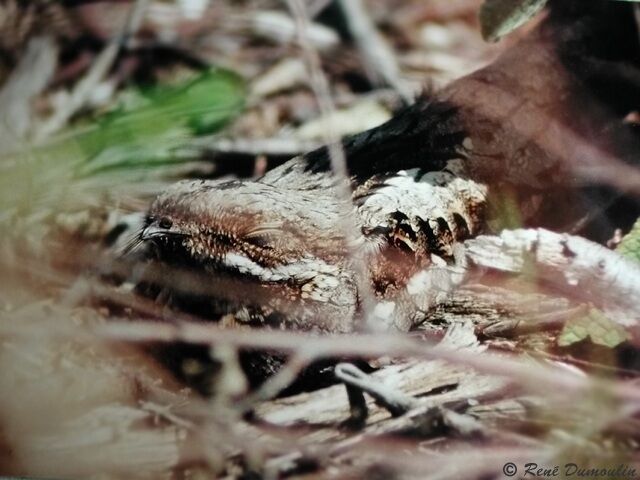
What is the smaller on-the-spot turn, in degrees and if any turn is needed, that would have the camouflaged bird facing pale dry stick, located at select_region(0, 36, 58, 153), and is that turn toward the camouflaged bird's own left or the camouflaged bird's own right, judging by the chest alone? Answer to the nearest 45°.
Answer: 0° — it already faces it

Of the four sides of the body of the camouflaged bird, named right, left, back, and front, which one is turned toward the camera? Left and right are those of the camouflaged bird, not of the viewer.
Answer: left
